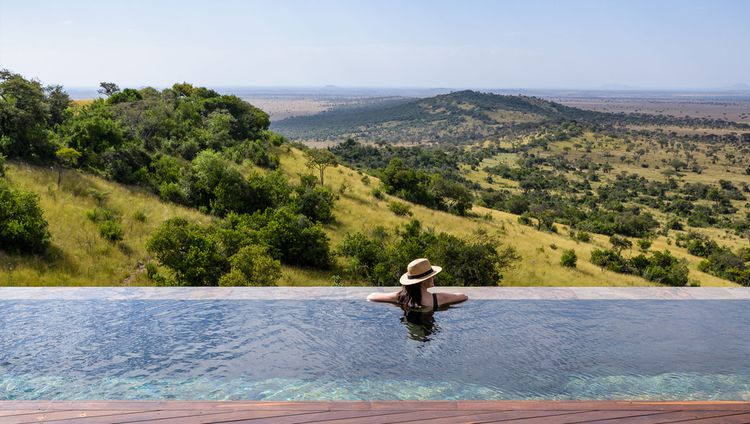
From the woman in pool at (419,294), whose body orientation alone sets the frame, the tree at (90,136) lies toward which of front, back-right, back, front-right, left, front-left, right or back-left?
front-left

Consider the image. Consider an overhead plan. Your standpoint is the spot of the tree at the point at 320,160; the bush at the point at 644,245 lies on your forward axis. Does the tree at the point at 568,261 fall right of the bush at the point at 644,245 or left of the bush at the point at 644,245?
right

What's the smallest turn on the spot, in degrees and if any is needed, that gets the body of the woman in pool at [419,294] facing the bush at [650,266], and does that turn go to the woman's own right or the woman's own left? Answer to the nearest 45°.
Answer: approximately 45° to the woman's own right

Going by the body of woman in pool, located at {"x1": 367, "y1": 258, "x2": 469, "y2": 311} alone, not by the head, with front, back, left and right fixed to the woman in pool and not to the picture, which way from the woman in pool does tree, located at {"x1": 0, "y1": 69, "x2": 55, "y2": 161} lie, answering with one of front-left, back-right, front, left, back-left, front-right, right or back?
front-left

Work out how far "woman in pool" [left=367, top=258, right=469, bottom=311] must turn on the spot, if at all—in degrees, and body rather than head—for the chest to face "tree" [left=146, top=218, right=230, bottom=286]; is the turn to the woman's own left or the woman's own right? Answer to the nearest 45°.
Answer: approximately 45° to the woman's own left

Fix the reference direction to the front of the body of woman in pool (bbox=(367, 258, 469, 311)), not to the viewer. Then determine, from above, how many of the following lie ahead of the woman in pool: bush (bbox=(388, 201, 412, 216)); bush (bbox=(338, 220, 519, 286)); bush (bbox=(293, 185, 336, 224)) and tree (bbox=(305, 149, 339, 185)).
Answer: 4

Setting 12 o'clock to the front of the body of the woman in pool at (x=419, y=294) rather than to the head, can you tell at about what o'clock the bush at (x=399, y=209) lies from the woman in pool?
The bush is roughly at 12 o'clock from the woman in pool.

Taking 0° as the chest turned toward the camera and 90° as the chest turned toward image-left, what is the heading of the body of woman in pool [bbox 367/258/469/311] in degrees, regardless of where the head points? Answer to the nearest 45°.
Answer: approximately 180°
